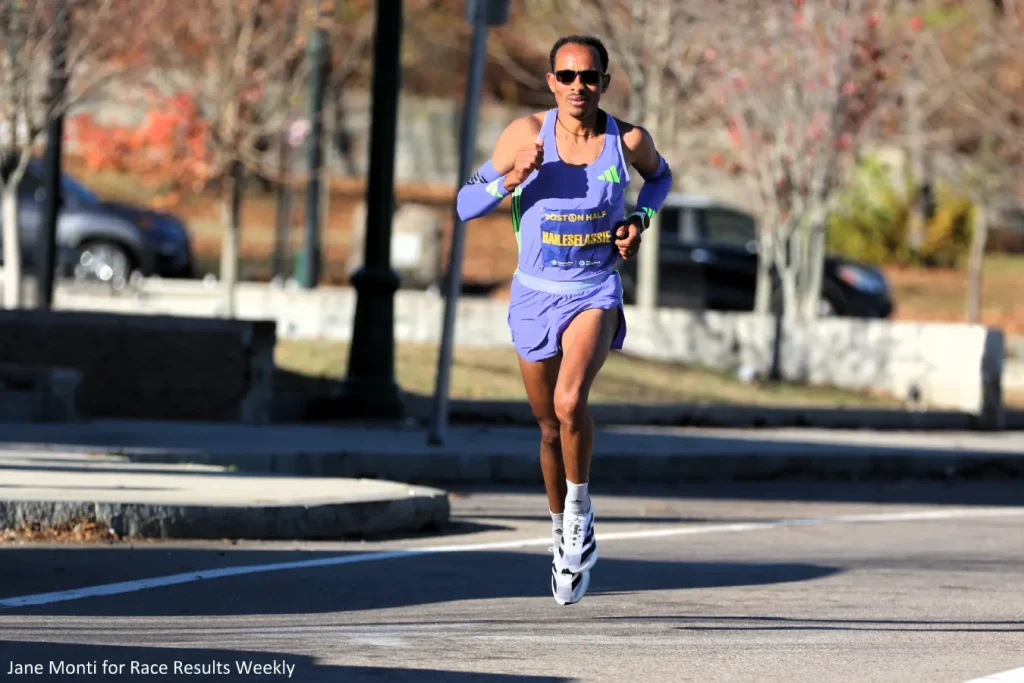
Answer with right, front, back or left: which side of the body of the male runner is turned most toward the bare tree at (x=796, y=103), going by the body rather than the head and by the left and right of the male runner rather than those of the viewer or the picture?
back

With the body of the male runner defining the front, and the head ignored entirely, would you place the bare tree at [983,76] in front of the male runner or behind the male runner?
behind

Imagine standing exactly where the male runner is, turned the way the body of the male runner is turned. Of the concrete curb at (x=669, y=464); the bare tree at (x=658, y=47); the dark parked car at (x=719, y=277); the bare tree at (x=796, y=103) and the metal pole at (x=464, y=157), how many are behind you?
5

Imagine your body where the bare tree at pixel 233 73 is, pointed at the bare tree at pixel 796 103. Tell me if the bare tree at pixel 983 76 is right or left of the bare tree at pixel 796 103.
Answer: left

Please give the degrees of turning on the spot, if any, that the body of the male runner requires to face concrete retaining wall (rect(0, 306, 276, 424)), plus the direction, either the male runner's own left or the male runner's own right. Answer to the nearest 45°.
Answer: approximately 135° to the male runner's own right

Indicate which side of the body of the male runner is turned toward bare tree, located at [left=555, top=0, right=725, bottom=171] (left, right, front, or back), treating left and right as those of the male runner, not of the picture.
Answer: back

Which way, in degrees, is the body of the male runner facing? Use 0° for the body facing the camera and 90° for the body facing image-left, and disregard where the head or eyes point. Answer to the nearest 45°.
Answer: approximately 0°

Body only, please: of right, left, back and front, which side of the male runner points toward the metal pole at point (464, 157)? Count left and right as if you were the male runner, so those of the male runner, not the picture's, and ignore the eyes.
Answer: back

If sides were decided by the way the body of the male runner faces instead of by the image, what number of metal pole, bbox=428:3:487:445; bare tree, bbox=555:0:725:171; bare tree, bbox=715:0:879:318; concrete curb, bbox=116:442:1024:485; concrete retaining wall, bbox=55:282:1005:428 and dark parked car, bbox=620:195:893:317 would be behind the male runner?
6

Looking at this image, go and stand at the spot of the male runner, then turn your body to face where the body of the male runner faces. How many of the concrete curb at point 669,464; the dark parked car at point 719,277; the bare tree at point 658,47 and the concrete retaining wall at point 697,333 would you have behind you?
4

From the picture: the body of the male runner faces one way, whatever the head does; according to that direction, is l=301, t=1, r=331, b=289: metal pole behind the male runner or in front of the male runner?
behind

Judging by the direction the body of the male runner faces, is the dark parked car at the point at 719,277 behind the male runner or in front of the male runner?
behind

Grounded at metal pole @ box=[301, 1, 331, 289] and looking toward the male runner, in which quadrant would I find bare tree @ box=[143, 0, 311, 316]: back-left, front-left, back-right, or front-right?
back-right
